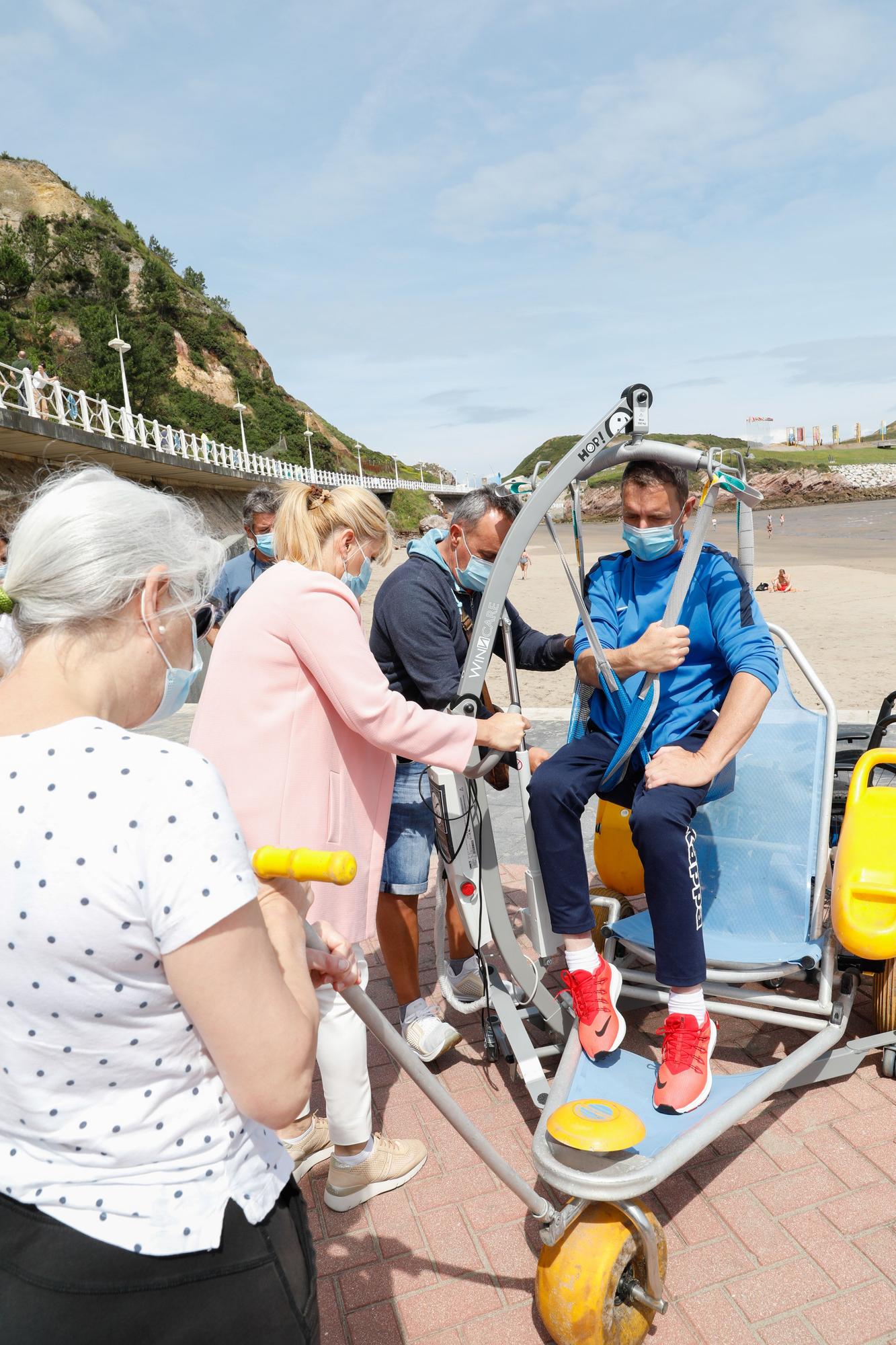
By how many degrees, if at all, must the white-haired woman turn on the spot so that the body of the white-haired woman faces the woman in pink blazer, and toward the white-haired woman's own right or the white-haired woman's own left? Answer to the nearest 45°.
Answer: approximately 45° to the white-haired woman's own left

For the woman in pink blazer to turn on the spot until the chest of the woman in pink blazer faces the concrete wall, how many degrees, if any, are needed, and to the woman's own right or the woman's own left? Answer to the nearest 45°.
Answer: approximately 90° to the woman's own left

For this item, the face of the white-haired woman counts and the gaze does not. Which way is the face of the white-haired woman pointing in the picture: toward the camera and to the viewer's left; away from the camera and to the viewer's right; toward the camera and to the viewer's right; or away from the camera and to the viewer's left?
away from the camera and to the viewer's right

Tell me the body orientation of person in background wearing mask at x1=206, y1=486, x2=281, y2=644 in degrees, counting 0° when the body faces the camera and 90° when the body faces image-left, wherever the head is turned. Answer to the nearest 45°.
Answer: approximately 315°

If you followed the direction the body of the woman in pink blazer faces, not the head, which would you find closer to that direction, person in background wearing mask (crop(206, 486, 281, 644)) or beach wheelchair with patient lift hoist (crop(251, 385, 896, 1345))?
the beach wheelchair with patient lift hoist

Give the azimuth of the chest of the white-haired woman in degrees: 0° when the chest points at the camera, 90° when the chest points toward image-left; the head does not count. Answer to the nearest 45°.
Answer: approximately 225°

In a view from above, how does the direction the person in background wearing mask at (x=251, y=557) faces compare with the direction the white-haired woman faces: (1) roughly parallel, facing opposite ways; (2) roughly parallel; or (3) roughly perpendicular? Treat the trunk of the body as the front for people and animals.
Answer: roughly perpendicular

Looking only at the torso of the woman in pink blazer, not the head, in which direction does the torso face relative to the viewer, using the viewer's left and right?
facing to the right of the viewer
